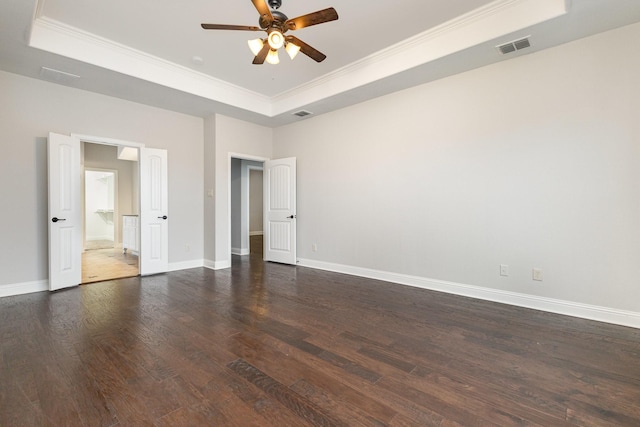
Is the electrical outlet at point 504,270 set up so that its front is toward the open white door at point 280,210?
no

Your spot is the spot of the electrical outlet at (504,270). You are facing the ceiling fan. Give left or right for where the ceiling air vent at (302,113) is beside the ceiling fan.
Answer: right

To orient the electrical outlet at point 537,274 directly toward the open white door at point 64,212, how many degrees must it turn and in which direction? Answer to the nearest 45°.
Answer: approximately 45° to its right

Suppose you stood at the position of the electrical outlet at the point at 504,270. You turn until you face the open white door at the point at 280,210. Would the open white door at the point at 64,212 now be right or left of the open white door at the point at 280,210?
left

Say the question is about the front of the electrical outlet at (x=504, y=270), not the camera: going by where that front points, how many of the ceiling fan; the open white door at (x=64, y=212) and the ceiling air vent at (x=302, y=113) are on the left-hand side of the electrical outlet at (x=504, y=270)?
0

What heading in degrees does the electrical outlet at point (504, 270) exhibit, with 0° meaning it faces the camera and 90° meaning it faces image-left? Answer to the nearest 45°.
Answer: approximately 0°

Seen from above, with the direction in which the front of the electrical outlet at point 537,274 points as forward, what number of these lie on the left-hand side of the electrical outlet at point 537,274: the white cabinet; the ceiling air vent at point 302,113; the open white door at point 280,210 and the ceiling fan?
0

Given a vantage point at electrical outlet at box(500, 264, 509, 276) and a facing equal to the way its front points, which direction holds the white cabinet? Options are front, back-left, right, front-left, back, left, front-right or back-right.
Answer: right

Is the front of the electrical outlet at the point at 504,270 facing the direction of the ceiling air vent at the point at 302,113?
no

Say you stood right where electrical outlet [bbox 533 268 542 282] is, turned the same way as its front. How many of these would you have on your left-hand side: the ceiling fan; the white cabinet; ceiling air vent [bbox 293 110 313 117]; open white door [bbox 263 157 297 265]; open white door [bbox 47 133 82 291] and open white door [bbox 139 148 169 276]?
0

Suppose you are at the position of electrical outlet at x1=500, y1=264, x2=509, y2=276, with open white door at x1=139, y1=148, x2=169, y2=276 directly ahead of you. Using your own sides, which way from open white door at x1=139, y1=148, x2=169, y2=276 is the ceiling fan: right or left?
left

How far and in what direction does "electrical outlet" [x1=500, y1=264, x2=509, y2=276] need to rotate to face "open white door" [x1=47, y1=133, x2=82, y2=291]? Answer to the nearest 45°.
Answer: approximately 45° to its right

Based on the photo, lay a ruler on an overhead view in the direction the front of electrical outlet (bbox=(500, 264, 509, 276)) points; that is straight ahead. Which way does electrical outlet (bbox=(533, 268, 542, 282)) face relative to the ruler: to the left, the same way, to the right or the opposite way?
the same way

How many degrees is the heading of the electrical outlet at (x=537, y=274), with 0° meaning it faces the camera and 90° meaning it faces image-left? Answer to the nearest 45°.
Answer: approximately 0°
